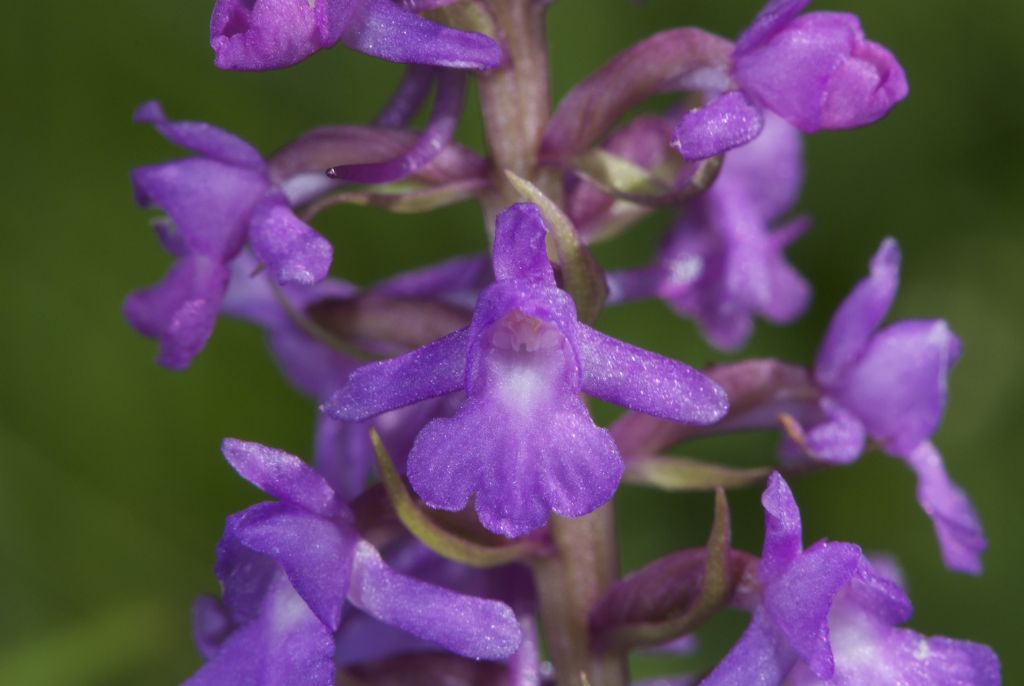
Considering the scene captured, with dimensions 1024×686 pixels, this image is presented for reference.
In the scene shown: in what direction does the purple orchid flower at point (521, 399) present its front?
toward the camera

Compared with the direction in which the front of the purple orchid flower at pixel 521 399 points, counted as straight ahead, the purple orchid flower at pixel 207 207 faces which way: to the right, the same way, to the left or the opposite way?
to the right

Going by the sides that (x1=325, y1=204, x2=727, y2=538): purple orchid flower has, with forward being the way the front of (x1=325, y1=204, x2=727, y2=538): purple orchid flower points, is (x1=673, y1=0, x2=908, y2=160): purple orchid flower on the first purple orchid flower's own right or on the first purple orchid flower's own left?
on the first purple orchid flower's own left

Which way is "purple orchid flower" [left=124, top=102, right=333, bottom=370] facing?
to the viewer's left

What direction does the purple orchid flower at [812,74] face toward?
to the viewer's right

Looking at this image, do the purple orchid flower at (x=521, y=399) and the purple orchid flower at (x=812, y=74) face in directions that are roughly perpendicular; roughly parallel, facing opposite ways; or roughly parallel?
roughly perpendicular

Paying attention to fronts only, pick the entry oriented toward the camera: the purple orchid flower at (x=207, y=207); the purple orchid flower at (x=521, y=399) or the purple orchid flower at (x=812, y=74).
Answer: the purple orchid flower at (x=521, y=399)
